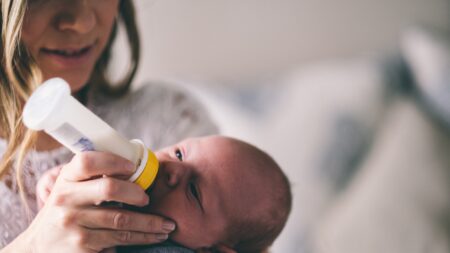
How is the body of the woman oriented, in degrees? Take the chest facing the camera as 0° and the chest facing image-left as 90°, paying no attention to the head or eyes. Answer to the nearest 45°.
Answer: approximately 0°
